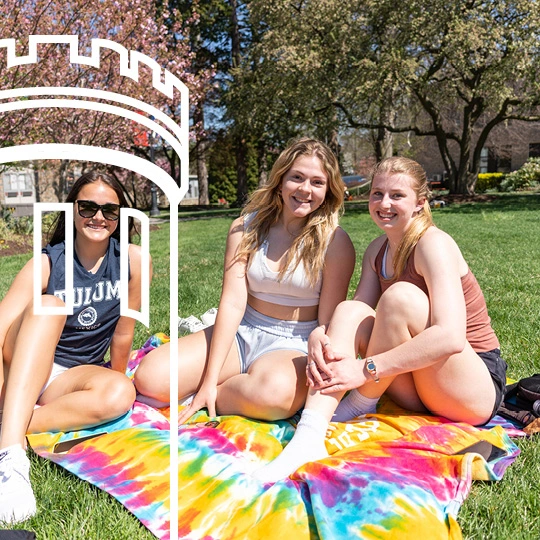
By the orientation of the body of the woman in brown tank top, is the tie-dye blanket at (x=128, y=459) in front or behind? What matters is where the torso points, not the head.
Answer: in front

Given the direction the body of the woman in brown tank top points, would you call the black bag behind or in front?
behind

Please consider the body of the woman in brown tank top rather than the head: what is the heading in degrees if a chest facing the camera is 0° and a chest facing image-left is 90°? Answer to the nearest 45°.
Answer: approximately 45°

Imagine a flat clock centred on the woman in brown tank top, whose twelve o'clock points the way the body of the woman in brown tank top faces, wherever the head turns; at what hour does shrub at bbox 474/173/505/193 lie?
The shrub is roughly at 5 o'clock from the woman in brown tank top.

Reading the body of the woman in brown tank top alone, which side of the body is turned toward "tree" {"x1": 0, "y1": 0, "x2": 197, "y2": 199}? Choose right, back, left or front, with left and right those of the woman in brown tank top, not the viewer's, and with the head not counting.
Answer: right

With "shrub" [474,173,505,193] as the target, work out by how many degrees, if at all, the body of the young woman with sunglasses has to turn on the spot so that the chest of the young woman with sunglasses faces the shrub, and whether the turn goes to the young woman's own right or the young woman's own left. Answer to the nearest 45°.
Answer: approximately 135° to the young woman's own left

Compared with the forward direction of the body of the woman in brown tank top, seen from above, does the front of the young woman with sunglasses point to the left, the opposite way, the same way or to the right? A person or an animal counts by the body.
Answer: to the left

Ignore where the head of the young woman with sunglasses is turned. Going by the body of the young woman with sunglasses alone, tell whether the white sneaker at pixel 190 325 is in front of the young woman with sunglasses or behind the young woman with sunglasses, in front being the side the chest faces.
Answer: behind

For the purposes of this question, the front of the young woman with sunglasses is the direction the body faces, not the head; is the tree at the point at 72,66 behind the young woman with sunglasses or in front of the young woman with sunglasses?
behind

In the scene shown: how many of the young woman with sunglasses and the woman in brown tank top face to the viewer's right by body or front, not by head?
0

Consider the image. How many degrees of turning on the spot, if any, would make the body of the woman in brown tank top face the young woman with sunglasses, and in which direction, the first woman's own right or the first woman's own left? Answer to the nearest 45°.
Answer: approximately 45° to the first woman's own right

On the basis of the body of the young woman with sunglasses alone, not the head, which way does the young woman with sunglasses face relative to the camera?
toward the camera

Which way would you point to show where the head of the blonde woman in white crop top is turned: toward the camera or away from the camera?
toward the camera

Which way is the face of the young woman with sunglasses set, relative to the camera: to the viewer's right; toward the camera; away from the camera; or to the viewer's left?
toward the camera
